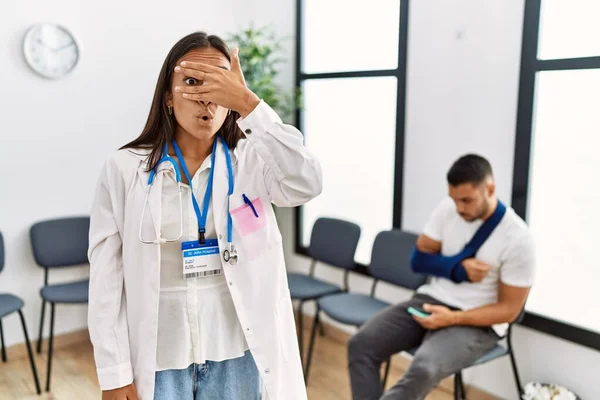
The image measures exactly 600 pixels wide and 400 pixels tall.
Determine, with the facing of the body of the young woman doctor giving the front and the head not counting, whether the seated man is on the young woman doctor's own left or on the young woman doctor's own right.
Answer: on the young woman doctor's own left

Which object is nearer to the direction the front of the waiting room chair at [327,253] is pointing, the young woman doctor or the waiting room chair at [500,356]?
the young woman doctor

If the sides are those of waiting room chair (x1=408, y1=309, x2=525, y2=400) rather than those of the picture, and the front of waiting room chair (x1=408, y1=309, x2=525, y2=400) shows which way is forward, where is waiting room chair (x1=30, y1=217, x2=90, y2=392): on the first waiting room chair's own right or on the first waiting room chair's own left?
on the first waiting room chair's own right

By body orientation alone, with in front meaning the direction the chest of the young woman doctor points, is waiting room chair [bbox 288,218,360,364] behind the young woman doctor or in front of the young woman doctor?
behind

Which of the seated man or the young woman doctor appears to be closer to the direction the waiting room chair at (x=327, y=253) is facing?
the young woman doctor

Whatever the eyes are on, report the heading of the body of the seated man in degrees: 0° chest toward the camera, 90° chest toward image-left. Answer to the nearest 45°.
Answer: approximately 45°

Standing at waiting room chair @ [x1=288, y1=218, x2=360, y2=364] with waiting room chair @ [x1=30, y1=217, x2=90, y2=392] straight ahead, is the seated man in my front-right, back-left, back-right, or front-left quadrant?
back-left

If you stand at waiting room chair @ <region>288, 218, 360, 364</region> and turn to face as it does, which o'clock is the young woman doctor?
The young woman doctor is roughly at 11 o'clock from the waiting room chair.
